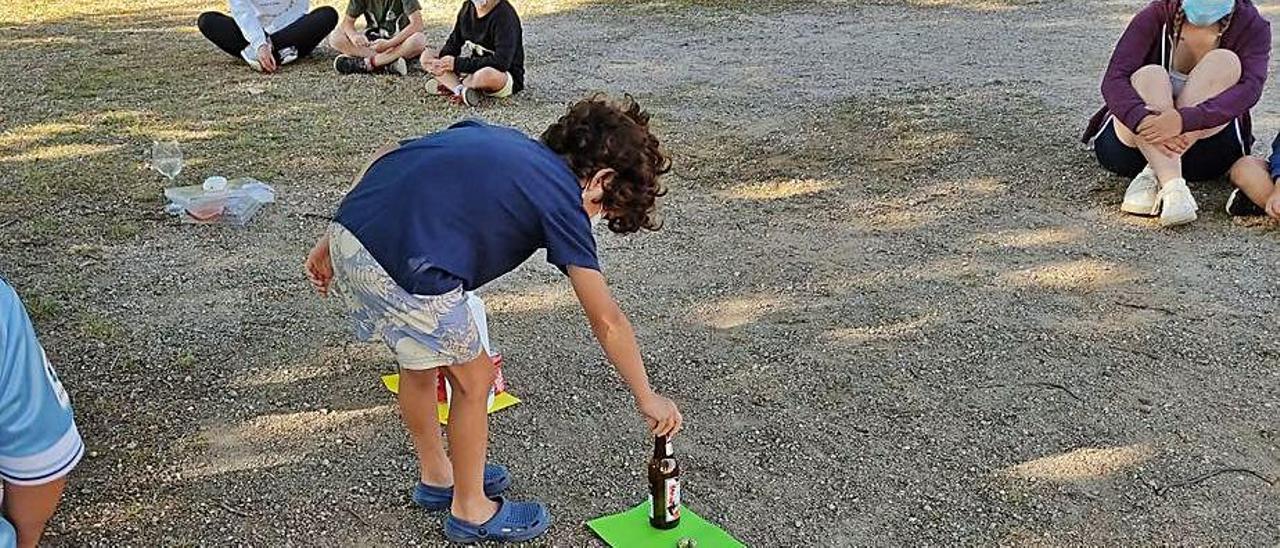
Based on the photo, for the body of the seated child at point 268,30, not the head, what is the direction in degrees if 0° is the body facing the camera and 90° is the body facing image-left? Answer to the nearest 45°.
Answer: approximately 0°

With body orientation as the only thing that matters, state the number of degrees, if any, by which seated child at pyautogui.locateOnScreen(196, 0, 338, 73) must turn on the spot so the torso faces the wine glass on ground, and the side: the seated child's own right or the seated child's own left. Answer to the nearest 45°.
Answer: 0° — they already face it

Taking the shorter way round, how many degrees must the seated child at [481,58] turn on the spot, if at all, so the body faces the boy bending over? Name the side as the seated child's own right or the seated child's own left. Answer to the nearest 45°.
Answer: approximately 45° to the seated child's own left

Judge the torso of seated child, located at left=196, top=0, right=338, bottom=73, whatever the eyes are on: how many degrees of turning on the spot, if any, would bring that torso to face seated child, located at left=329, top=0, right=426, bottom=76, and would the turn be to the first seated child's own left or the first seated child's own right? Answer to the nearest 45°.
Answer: approximately 45° to the first seated child's own left

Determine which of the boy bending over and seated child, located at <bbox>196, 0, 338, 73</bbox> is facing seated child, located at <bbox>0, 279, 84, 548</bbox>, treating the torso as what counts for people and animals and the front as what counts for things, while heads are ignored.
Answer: seated child, located at <bbox>196, 0, 338, 73</bbox>

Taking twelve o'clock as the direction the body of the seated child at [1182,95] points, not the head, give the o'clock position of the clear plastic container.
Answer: The clear plastic container is roughly at 2 o'clock from the seated child.

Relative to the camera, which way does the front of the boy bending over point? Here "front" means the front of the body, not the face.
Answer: to the viewer's right

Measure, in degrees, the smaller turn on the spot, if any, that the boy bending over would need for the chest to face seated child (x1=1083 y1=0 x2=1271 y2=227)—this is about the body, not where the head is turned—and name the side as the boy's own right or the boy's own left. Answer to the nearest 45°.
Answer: approximately 45° to the boy's own left

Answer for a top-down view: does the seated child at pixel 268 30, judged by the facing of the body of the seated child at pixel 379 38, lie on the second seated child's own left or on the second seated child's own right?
on the second seated child's own right

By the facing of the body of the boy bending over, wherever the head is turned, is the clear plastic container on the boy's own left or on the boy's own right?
on the boy's own left

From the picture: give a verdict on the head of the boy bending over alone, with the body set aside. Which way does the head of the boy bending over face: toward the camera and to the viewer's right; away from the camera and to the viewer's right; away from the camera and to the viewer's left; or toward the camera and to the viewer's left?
away from the camera and to the viewer's right

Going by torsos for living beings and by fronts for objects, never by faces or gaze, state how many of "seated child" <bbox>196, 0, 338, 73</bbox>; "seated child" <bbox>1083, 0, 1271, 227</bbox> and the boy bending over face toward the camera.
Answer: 2

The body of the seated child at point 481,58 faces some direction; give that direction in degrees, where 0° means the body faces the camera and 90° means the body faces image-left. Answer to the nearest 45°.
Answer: approximately 45°
